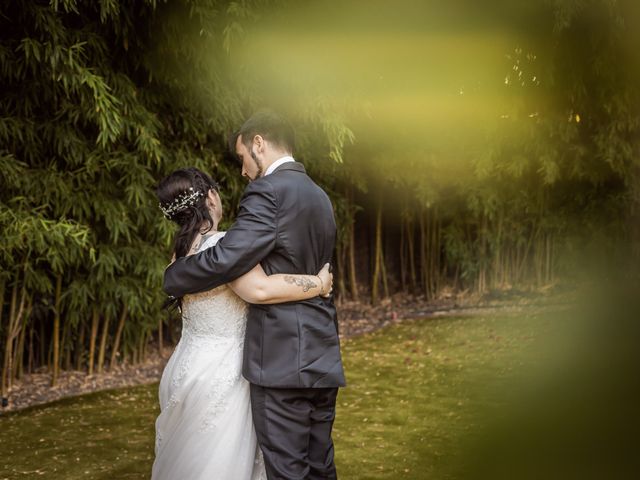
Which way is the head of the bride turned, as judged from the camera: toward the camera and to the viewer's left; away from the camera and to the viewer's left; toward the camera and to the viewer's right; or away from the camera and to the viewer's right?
away from the camera and to the viewer's right

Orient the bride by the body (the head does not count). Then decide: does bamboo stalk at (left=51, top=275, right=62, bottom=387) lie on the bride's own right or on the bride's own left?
on the bride's own left

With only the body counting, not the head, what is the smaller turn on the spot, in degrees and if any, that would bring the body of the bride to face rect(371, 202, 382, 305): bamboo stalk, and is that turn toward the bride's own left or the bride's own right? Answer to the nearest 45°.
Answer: approximately 45° to the bride's own left

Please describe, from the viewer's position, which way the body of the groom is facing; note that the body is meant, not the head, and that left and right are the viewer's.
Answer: facing away from the viewer and to the left of the viewer

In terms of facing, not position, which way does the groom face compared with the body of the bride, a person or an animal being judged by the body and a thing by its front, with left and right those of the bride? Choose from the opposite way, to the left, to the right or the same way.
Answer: to the left

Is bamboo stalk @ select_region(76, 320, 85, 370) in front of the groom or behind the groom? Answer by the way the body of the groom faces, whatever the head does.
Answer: in front

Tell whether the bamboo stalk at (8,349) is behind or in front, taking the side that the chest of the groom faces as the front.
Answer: in front

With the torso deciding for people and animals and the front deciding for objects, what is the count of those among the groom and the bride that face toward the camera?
0

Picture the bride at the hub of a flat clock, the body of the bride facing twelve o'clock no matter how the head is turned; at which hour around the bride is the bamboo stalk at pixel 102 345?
The bamboo stalk is roughly at 10 o'clock from the bride.

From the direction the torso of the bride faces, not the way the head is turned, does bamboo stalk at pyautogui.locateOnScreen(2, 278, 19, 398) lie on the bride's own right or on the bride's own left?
on the bride's own left

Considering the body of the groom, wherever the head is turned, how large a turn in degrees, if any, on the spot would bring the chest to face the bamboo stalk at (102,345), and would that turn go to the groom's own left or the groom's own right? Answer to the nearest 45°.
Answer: approximately 45° to the groom's own right

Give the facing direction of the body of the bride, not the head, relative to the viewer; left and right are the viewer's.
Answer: facing away from the viewer and to the right of the viewer
